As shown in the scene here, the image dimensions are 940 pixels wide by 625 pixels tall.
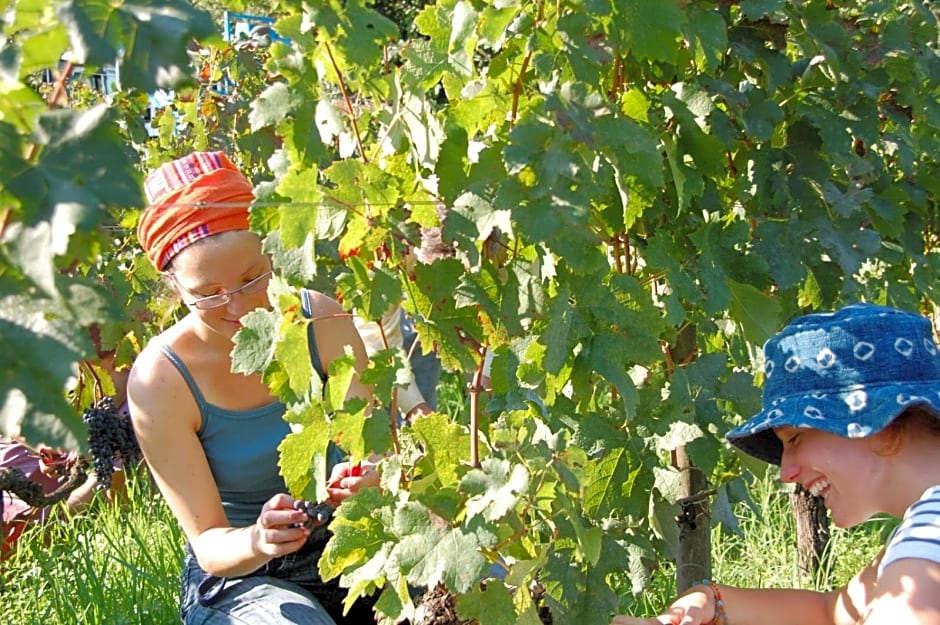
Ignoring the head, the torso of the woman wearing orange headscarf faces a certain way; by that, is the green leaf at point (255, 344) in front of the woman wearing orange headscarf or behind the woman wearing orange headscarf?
in front

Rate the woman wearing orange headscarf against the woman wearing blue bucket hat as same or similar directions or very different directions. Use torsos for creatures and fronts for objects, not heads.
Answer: very different directions

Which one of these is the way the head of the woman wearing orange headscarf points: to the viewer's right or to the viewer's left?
to the viewer's right

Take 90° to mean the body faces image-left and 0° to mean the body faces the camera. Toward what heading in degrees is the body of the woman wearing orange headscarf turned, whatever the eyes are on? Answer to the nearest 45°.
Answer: approximately 315°

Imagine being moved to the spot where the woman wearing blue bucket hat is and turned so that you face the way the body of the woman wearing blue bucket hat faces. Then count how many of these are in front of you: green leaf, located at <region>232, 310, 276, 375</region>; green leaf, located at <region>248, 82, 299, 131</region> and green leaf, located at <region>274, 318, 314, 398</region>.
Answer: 3

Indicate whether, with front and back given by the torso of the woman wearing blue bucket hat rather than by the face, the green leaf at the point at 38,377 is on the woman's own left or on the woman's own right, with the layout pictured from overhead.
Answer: on the woman's own left

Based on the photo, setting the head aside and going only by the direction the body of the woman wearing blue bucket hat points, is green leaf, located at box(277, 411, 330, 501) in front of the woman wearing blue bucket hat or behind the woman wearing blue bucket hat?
in front

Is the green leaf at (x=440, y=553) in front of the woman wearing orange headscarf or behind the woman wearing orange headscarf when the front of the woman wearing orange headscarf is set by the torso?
in front

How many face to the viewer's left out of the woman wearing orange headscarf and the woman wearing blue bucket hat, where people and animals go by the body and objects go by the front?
1

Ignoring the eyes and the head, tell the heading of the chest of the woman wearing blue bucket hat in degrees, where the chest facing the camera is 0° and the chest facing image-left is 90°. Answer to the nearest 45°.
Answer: approximately 90°

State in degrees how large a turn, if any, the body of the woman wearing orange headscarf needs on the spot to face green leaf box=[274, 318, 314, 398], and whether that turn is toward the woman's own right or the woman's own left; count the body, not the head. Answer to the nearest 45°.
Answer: approximately 45° to the woman's own right

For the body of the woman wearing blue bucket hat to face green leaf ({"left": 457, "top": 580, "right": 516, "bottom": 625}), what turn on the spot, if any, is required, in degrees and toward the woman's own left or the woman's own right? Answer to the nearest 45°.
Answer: approximately 45° to the woman's own left
